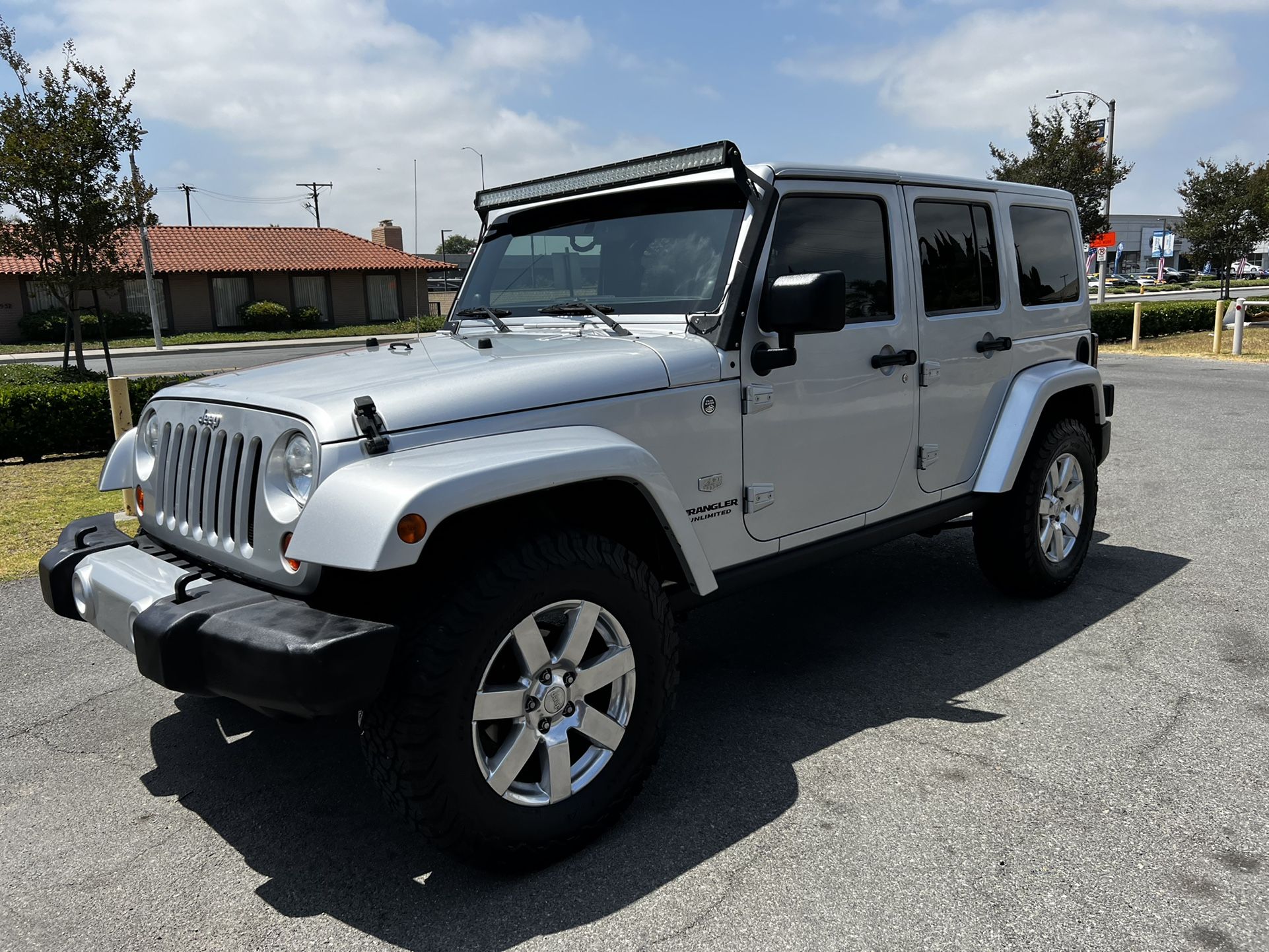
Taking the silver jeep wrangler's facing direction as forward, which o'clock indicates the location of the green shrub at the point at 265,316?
The green shrub is roughly at 4 o'clock from the silver jeep wrangler.

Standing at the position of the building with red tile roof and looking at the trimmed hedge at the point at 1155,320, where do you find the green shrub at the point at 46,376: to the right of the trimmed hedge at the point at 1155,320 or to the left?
right

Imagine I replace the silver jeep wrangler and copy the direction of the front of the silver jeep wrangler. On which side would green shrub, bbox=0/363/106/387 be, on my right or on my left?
on my right

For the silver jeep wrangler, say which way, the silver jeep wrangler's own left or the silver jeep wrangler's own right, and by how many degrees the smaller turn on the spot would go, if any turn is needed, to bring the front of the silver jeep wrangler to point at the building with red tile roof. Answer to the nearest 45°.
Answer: approximately 135° to the silver jeep wrangler's own right

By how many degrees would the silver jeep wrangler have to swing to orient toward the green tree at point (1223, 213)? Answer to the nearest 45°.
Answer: approximately 180°

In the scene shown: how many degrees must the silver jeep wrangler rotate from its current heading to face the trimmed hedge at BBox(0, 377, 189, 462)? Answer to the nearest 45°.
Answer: approximately 90° to its right

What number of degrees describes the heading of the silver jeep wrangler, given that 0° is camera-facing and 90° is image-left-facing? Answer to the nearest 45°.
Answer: approximately 45°

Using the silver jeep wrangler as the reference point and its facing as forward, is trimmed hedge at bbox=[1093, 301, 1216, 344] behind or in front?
behind
